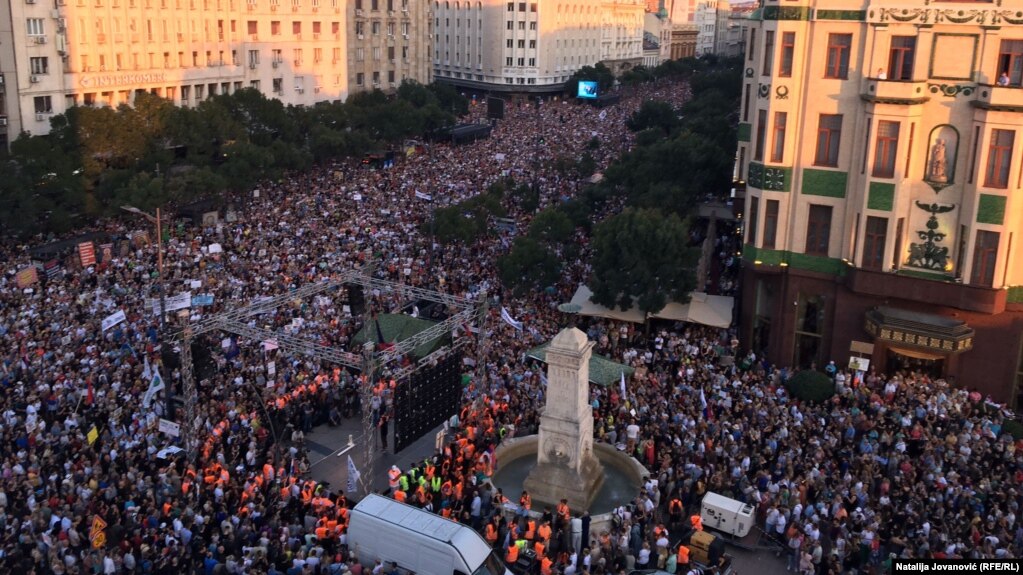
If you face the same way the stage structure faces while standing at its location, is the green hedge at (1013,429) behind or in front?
behind

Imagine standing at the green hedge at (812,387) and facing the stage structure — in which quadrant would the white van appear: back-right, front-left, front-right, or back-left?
front-left

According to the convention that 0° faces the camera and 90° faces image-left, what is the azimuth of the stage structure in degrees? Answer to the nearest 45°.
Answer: approximately 135°

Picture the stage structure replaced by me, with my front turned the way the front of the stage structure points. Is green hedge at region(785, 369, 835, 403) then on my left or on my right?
on my right

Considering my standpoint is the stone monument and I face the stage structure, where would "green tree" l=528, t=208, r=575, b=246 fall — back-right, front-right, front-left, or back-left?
front-right

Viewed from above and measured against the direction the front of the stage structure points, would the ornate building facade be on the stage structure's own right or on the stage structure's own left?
on the stage structure's own right

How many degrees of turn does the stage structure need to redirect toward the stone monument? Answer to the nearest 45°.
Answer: approximately 180°

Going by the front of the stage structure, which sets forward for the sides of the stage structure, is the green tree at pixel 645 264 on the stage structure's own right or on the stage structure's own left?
on the stage structure's own right

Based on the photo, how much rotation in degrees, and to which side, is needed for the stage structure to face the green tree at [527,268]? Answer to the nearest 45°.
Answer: approximately 90° to its right

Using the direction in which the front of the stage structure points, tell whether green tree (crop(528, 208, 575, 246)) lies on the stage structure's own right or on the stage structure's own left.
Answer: on the stage structure's own right
